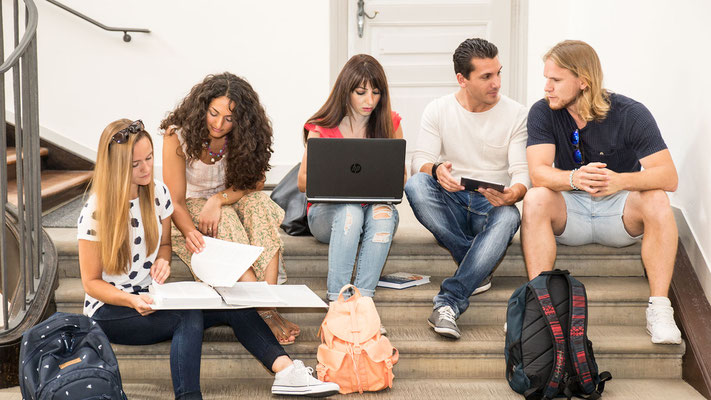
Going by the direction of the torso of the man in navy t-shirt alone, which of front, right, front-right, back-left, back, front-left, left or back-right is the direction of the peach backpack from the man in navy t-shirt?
front-right

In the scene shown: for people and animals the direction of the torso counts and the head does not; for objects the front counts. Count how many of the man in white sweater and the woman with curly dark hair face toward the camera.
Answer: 2

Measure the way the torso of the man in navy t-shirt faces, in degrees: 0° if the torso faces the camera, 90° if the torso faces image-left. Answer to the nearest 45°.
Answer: approximately 0°

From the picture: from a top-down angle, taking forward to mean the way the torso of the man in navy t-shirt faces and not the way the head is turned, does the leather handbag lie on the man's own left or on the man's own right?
on the man's own right
